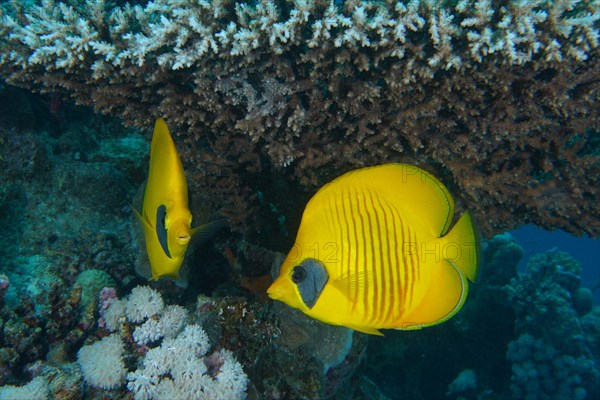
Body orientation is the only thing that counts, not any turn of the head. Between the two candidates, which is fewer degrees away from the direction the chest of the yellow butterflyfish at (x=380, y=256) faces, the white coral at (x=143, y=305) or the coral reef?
the white coral

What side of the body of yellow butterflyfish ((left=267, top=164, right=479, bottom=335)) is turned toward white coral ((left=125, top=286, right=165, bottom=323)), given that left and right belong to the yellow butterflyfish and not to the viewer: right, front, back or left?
front

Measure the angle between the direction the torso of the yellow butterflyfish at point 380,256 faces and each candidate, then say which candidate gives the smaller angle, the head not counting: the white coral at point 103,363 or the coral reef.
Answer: the white coral

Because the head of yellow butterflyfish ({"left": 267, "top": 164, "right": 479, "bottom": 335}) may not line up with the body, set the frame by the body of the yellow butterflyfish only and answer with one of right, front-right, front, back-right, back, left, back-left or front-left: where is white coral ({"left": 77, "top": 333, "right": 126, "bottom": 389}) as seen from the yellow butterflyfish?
front

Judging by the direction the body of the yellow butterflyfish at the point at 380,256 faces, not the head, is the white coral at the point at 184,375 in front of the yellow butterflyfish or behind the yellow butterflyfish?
in front

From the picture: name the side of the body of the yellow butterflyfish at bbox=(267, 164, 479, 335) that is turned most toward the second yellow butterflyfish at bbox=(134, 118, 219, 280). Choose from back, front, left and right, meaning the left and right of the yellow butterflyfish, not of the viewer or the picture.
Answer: front

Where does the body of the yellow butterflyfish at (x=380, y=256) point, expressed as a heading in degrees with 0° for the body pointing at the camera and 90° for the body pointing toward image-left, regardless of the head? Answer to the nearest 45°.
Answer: approximately 90°

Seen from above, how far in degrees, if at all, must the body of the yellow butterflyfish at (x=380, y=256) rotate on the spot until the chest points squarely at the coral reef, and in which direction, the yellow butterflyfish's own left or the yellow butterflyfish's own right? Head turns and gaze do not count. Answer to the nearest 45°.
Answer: approximately 135° to the yellow butterflyfish's own right
